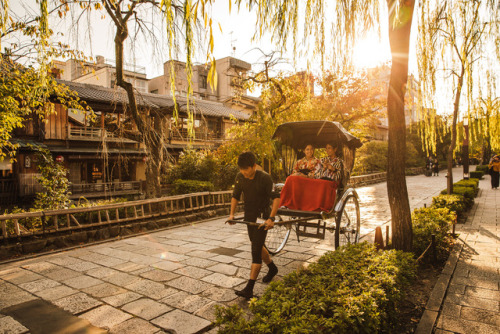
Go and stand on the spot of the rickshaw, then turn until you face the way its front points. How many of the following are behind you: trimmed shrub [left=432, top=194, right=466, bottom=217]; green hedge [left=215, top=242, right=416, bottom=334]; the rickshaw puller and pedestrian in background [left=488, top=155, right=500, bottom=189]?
2

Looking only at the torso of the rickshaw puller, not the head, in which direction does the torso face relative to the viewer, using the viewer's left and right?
facing the viewer and to the left of the viewer

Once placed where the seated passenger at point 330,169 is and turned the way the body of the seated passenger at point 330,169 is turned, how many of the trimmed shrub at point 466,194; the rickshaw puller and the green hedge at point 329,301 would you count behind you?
1

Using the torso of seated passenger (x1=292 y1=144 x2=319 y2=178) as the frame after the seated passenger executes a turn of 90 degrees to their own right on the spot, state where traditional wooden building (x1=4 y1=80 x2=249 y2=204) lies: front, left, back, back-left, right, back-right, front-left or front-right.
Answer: front

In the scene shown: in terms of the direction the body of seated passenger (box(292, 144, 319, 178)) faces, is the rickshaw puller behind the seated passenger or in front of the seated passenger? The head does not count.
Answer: in front

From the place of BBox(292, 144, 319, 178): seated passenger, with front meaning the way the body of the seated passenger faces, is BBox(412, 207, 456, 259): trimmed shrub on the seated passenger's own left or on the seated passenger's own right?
on the seated passenger's own left

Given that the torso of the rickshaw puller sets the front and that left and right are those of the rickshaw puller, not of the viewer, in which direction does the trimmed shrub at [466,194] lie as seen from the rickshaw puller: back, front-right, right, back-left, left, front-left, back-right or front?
back

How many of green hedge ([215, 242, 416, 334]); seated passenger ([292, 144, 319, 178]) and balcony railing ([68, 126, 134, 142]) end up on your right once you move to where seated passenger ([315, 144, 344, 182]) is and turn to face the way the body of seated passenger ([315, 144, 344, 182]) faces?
2

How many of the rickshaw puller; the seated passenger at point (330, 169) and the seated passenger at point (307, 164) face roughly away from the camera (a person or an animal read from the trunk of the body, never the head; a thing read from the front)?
0

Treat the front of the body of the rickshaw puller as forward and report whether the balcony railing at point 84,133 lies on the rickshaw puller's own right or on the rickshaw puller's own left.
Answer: on the rickshaw puller's own right

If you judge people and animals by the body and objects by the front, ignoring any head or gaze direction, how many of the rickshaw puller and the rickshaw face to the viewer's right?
0

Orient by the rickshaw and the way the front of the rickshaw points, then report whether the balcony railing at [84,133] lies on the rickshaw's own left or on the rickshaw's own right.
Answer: on the rickshaw's own right

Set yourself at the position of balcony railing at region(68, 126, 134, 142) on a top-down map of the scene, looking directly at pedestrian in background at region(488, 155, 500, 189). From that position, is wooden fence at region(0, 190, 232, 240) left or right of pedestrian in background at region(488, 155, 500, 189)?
right

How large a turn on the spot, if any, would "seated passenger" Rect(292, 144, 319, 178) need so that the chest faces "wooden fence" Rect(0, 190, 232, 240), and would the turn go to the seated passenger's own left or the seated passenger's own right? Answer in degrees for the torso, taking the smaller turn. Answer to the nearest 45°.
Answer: approximately 45° to the seated passenger's own right
